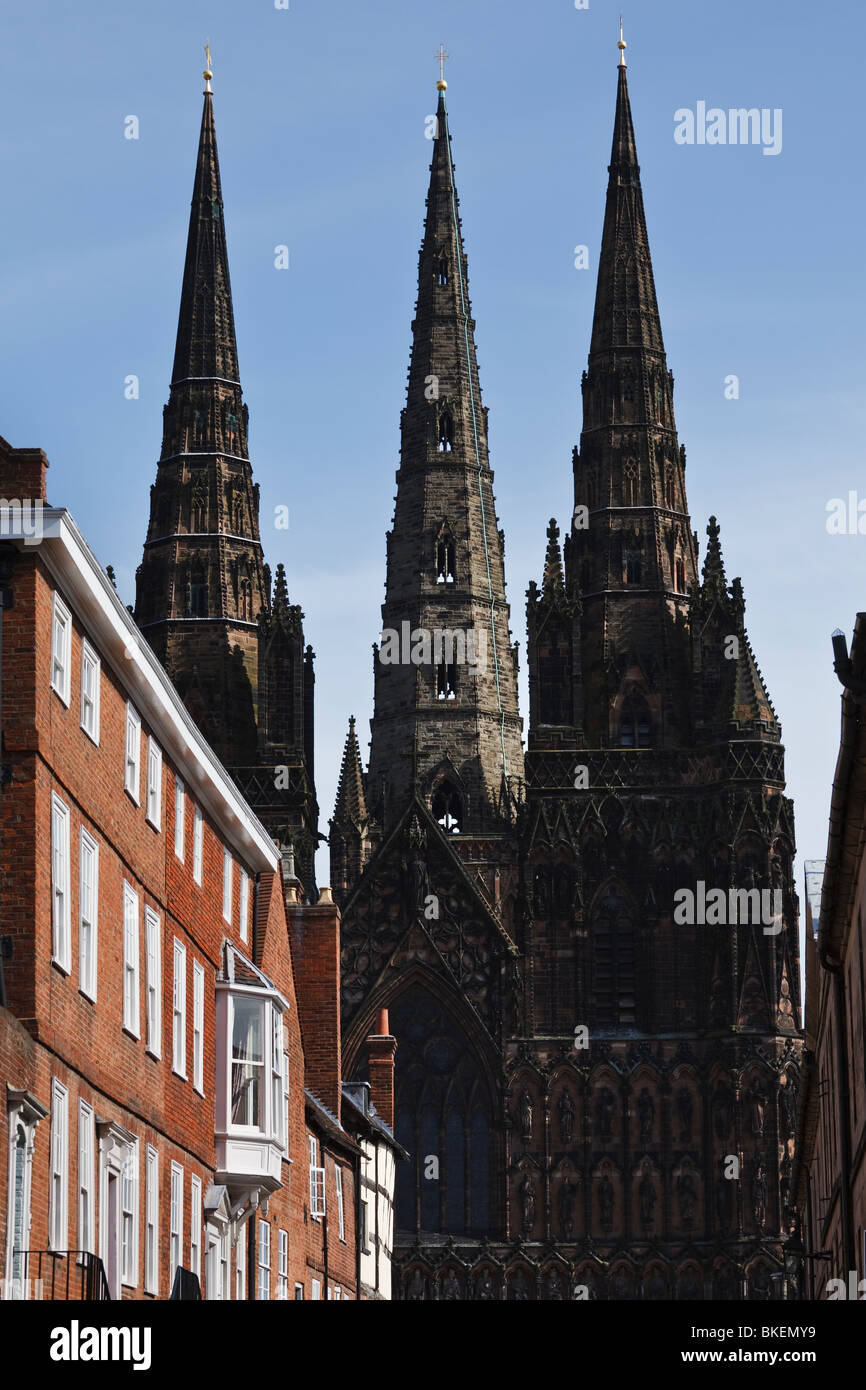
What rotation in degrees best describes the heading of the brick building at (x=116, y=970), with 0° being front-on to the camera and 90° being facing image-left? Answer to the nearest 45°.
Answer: approximately 270°

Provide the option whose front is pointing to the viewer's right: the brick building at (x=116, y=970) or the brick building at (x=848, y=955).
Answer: the brick building at (x=116, y=970)

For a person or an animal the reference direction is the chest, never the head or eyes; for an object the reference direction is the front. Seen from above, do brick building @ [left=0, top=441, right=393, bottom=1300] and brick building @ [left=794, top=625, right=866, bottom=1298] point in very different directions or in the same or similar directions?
very different directions

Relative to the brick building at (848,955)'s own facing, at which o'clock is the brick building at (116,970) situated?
the brick building at (116,970) is roughly at 11 o'clock from the brick building at (848,955).

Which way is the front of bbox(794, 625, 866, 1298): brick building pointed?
to the viewer's left

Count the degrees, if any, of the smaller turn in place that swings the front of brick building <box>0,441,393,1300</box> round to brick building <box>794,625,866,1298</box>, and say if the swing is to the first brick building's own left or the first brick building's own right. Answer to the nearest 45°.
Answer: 0° — it already faces it

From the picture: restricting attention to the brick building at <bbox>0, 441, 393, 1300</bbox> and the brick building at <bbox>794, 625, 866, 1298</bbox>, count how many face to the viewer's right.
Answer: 1
